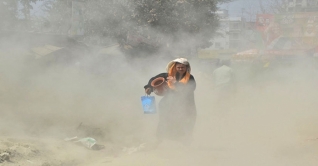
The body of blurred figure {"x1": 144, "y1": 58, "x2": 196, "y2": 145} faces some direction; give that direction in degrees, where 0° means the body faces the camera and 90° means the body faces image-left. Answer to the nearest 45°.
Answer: approximately 0°

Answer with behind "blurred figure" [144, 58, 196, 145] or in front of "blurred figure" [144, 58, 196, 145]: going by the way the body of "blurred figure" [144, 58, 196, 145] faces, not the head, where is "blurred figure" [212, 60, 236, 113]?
behind
